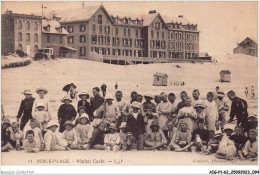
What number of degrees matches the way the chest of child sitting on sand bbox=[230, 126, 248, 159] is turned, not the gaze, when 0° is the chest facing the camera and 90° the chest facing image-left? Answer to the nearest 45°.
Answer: approximately 0°

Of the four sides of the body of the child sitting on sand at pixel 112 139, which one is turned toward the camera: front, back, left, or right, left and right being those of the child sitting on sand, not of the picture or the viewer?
front

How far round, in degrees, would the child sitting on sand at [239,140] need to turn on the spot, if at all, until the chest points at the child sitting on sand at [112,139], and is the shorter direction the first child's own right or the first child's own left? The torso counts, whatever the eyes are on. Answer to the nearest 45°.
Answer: approximately 90° to the first child's own right

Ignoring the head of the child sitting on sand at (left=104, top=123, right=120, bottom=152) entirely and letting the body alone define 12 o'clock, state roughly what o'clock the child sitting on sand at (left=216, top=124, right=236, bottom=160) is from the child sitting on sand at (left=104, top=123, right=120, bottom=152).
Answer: the child sitting on sand at (left=216, top=124, right=236, bottom=160) is roughly at 9 o'clock from the child sitting on sand at (left=104, top=123, right=120, bottom=152).

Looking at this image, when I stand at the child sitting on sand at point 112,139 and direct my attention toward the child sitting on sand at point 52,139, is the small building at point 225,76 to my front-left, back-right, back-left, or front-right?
back-right

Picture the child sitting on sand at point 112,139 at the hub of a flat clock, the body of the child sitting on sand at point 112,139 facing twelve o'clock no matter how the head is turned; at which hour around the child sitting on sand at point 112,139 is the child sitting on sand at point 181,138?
the child sitting on sand at point 181,138 is roughly at 9 o'clock from the child sitting on sand at point 112,139.

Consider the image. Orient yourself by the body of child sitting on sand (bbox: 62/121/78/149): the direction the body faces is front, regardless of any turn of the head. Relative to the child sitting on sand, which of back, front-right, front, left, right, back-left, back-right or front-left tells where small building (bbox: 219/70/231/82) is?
left

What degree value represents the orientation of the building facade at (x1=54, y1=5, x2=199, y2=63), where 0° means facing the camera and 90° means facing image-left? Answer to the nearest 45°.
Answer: approximately 315°

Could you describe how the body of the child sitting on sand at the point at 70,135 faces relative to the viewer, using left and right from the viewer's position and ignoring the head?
facing the viewer

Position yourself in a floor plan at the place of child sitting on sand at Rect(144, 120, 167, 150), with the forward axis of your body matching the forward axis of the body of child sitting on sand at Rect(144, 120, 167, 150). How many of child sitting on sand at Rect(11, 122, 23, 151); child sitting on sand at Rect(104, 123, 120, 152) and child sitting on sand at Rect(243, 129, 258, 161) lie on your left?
1

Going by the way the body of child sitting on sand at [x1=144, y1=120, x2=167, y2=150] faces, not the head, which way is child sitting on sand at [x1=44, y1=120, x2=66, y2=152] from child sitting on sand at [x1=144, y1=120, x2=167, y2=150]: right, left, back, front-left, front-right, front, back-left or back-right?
right
